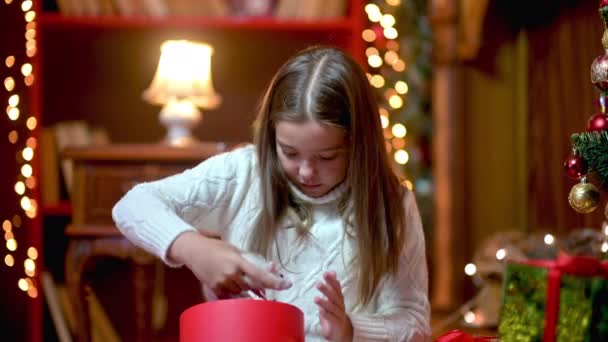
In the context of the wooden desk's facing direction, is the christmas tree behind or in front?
in front

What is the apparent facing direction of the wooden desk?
toward the camera

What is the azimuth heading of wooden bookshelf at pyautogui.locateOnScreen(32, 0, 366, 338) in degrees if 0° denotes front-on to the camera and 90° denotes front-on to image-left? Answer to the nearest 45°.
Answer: approximately 0°

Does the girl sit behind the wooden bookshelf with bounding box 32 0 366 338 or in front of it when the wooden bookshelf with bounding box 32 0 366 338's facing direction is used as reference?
in front

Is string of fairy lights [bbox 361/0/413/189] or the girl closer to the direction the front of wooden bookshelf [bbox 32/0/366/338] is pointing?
the girl

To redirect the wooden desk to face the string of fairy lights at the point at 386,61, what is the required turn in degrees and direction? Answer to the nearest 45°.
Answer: approximately 135° to its left

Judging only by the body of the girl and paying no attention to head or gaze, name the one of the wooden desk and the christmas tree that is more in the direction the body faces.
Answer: the christmas tree

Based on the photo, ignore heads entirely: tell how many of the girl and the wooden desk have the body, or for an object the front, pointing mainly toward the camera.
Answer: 2
